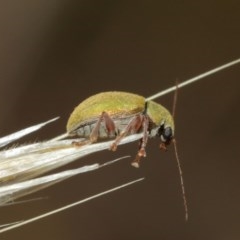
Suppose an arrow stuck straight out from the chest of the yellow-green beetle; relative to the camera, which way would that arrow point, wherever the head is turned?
to the viewer's right
